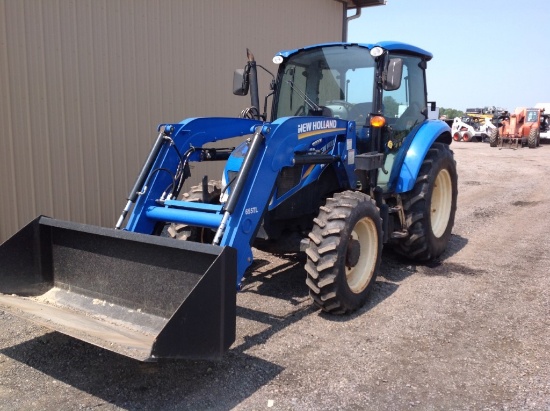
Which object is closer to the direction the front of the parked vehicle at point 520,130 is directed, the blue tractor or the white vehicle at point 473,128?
the blue tractor

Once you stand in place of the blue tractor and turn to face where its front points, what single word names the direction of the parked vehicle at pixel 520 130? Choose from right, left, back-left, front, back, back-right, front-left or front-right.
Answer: back

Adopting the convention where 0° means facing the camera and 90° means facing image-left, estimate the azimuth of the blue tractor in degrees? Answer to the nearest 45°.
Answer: approximately 45°

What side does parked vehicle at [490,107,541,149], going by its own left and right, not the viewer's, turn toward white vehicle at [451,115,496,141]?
right

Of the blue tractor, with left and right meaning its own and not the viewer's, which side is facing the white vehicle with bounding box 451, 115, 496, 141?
back

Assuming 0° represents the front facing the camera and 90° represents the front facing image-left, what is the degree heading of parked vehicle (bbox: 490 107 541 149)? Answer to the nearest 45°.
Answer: approximately 45°
